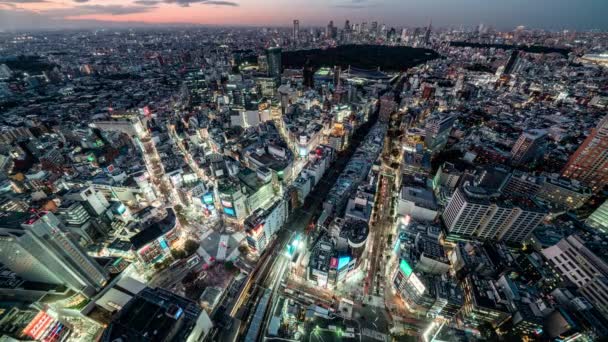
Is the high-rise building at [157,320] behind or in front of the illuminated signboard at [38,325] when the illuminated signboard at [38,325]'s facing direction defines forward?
in front

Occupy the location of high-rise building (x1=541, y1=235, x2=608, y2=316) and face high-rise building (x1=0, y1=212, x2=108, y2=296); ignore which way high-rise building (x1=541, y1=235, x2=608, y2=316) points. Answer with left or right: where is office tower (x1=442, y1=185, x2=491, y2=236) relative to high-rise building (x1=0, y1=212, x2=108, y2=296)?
right

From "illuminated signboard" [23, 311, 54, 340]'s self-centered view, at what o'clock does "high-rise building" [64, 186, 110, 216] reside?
The high-rise building is roughly at 9 o'clock from the illuminated signboard.

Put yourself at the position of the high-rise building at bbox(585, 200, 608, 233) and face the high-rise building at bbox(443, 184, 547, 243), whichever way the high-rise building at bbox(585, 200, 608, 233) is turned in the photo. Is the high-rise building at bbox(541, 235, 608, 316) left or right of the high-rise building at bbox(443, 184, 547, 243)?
left

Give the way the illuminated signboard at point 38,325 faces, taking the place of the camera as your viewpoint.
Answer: facing the viewer and to the right of the viewer

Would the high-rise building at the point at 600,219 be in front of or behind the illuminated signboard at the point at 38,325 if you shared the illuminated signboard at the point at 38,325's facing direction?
in front

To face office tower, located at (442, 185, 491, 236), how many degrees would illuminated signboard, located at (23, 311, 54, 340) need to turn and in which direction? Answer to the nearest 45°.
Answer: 0° — it already faces it

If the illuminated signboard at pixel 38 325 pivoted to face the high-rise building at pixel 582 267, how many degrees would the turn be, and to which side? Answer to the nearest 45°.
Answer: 0° — it already faces it

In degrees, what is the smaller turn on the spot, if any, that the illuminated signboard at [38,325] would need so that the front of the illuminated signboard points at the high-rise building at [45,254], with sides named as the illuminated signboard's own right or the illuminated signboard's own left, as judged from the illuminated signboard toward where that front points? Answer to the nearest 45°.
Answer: approximately 90° to the illuminated signboard's own left
